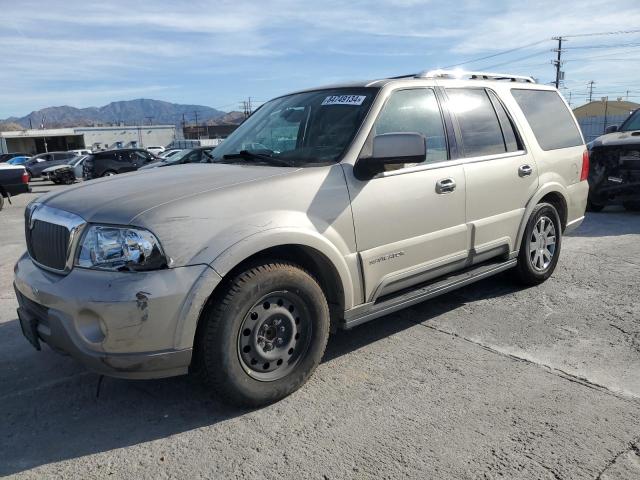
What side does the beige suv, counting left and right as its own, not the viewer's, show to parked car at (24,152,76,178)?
right

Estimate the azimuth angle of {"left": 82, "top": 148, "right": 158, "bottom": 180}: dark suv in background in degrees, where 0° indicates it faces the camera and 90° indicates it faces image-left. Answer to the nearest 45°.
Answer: approximately 225°

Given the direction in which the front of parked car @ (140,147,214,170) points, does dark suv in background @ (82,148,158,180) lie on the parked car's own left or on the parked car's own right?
on the parked car's own right

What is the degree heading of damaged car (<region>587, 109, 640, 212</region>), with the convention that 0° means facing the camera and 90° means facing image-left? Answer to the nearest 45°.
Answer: approximately 45°

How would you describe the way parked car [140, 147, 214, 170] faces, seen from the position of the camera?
facing the viewer and to the left of the viewer
